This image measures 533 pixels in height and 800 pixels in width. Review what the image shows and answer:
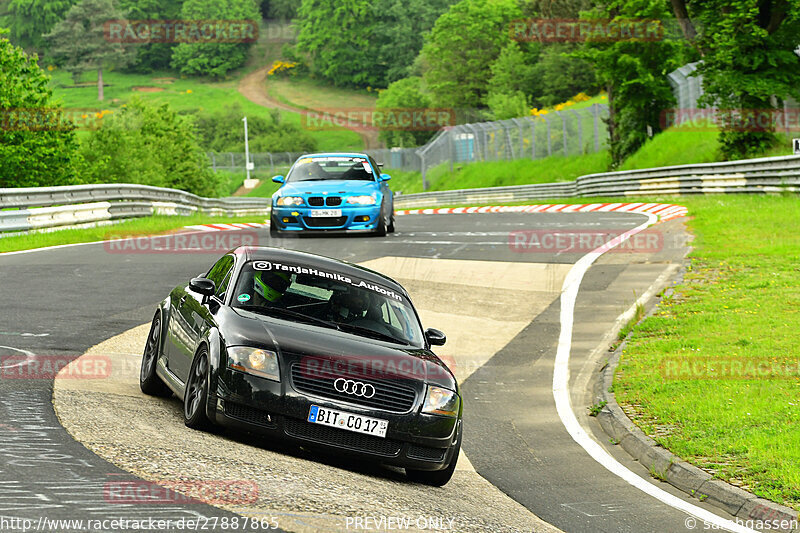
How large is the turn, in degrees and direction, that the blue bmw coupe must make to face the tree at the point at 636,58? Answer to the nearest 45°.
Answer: approximately 135° to its left

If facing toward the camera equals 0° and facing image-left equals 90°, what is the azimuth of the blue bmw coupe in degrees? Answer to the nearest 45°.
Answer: approximately 0°

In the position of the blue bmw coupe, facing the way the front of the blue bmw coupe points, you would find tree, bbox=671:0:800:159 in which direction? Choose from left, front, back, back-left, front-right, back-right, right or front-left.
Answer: back-left

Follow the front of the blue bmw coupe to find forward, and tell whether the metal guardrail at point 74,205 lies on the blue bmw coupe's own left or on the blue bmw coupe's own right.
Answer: on the blue bmw coupe's own right

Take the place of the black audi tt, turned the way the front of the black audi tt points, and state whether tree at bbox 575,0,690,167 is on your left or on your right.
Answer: on your left

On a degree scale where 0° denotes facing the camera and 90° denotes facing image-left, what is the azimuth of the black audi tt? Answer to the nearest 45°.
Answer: approximately 315°

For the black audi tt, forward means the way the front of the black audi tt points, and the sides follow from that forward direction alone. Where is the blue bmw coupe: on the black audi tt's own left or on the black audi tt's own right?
on the black audi tt's own left

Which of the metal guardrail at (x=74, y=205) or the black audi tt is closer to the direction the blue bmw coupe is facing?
the black audi tt

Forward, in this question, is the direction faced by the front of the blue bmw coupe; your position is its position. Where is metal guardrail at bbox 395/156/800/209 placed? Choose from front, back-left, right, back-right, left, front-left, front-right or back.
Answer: back-left
